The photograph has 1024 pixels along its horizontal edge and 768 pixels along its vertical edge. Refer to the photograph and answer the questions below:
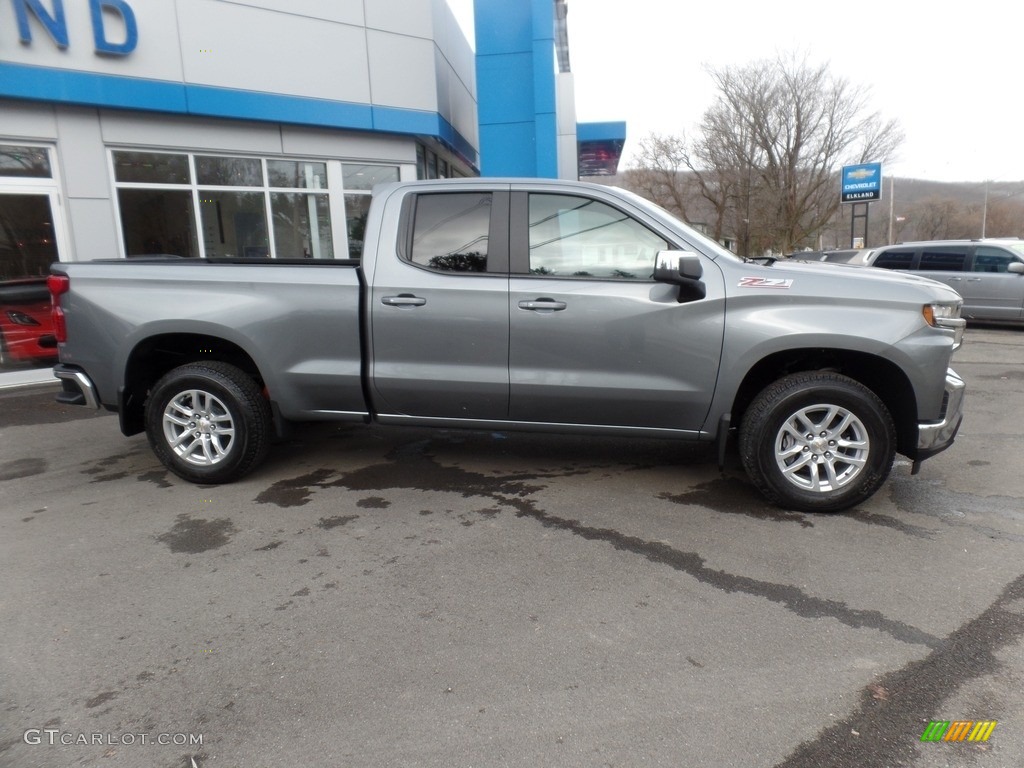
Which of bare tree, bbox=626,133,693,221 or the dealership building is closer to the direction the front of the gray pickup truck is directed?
the bare tree

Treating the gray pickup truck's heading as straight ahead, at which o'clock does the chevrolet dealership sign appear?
The chevrolet dealership sign is roughly at 10 o'clock from the gray pickup truck.

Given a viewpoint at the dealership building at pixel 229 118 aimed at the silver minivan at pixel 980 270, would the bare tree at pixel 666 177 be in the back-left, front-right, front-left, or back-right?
front-left

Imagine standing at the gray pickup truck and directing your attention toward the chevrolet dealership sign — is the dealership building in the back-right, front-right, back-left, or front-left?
front-left

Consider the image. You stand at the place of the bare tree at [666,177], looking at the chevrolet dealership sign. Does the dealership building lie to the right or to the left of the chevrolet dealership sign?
right

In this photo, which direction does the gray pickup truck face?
to the viewer's right

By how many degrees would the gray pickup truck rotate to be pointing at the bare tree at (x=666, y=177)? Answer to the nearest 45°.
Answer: approximately 90° to its left

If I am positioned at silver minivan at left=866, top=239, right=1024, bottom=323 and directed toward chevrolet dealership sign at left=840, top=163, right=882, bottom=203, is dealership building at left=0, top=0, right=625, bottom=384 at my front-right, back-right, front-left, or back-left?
back-left

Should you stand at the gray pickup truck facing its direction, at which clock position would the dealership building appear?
The dealership building is roughly at 8 o'clock from the gray pickup truck.

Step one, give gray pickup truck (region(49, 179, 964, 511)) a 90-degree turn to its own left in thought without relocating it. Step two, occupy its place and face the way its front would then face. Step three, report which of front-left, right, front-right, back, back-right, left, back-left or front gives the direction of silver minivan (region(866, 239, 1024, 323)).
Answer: front-right

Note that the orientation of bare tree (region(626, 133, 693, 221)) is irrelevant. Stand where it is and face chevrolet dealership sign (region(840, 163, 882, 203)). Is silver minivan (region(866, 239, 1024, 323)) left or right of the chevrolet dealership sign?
right
